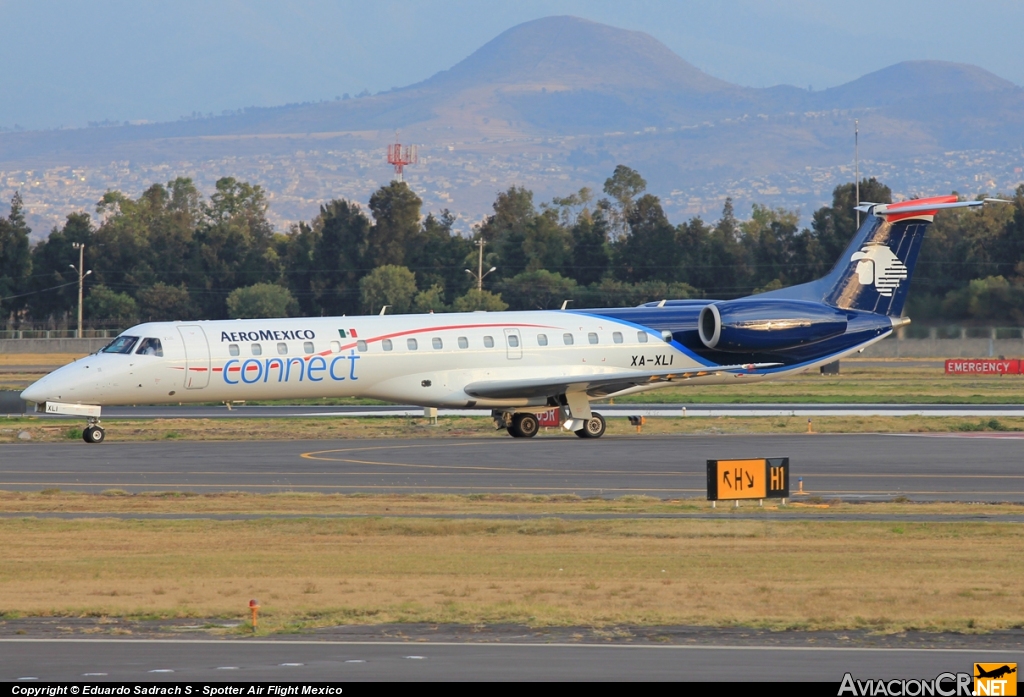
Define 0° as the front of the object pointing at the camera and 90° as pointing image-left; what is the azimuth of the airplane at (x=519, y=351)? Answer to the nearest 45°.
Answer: approximately 45°

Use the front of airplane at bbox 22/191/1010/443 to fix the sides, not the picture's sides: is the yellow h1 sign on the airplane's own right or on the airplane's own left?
on the airplane's own left

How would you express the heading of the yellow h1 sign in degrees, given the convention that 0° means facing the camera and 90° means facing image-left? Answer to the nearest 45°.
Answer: approximately 0°

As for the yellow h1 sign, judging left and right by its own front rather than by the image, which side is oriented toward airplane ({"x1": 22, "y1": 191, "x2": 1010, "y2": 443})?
back
